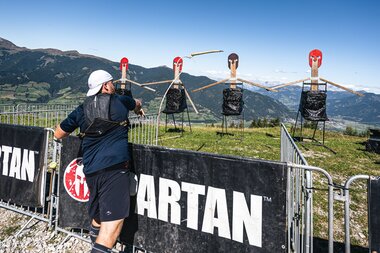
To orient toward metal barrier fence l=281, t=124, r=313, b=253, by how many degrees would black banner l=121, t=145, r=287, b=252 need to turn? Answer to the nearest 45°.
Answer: approximately 135° to its left

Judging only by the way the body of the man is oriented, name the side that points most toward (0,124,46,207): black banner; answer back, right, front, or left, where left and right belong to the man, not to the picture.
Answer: left

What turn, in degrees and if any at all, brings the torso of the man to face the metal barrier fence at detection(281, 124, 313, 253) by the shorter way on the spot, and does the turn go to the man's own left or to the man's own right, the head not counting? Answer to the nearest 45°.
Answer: approximately 90° to the man's own right

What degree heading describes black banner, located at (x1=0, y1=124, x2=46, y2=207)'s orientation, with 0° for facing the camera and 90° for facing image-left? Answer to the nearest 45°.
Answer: approximately 45°

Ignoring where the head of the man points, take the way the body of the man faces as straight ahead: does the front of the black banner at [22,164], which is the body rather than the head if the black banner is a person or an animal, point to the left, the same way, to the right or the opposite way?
the opposite way

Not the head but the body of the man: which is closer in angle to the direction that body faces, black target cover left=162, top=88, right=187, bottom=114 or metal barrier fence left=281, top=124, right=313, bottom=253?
the black target cover

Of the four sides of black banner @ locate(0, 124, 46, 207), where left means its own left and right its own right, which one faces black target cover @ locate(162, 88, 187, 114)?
back

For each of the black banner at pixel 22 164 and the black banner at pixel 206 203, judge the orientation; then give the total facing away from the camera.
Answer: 0

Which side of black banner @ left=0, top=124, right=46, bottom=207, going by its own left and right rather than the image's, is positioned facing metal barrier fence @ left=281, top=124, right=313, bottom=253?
left

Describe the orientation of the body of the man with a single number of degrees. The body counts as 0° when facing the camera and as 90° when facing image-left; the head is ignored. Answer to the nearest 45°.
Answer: approximately 225°

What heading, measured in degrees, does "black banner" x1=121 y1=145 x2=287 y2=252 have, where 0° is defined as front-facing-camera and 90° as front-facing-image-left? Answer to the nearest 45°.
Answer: approximately 45°
